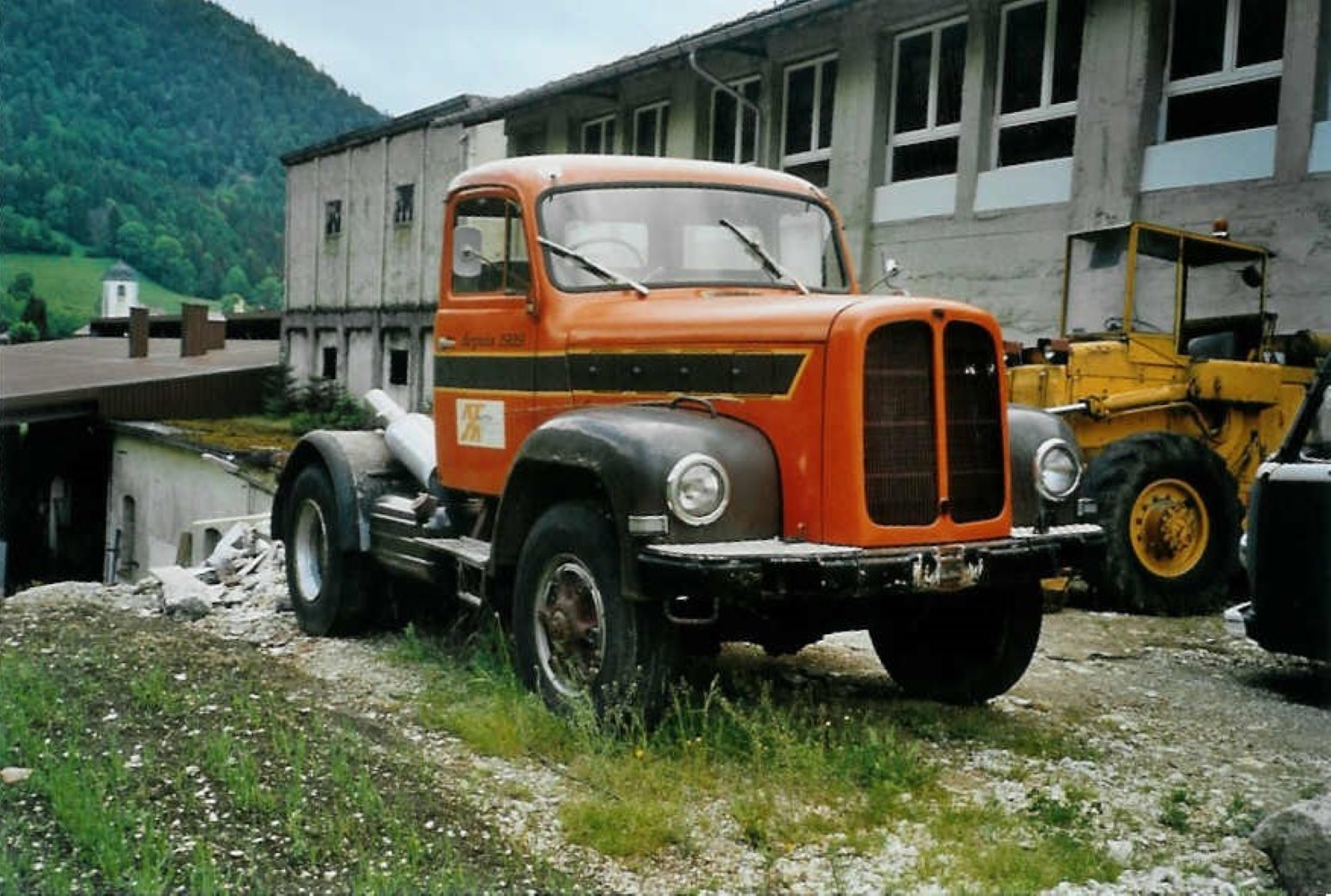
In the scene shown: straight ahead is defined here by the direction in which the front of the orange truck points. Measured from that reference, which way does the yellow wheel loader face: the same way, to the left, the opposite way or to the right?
to the right

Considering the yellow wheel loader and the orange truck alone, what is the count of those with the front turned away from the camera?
0

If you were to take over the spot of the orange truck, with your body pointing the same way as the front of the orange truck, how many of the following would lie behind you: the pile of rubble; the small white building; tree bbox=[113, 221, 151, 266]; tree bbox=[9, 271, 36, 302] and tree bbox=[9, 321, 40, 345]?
5

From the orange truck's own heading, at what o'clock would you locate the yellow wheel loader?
The yellow wheel loader is roughly at 9 o'clock from the orange truck.

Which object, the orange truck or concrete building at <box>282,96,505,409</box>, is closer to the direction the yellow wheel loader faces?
the orange truck

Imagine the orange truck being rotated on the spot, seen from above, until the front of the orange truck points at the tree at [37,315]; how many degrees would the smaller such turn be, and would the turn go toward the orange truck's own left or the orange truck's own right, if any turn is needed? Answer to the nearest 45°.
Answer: approximately 180°

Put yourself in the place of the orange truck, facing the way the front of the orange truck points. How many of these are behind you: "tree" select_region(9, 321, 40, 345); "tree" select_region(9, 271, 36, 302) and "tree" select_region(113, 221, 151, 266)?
3

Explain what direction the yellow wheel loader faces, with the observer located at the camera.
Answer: facing the viewer and to the left of the viewer

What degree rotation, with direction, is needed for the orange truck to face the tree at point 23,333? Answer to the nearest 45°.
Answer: approximately 180°

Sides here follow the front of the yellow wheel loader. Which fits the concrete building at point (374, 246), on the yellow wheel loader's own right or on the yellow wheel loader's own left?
on the yellow wheel loader's own right
